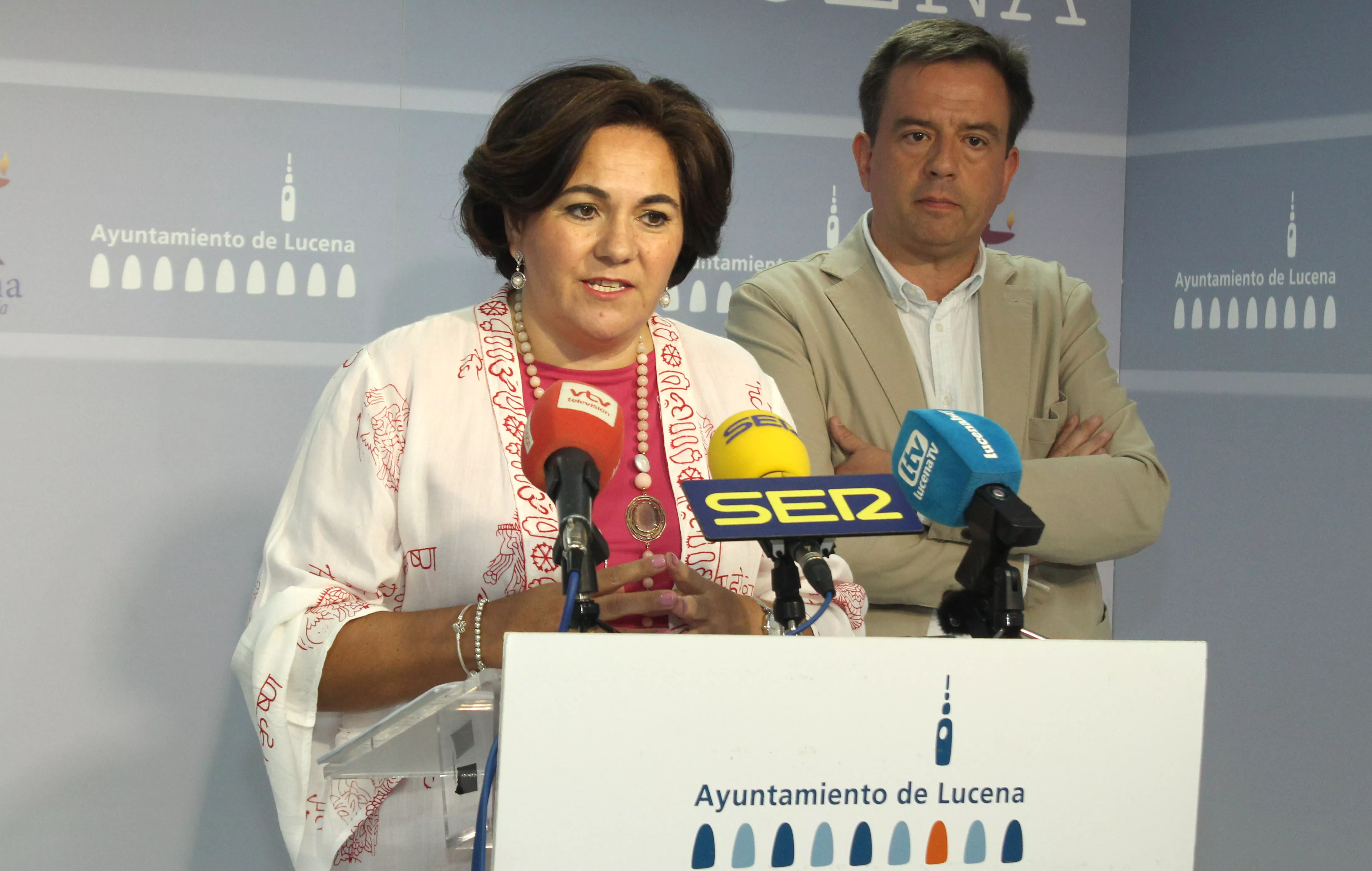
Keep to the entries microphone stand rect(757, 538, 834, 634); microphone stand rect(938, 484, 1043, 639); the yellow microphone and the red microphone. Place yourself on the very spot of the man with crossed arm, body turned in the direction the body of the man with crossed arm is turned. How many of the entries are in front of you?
4

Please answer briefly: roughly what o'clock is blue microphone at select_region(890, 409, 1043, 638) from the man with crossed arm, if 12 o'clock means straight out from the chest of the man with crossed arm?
The blue microphone is roughly at 12 o'clock from the man with crossed arm.

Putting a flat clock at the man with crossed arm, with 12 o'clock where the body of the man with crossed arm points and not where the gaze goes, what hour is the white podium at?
The white podium is roughly at 12 o'clock from the man with crossed arm.

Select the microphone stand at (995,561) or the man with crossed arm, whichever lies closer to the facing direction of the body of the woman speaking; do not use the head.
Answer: the microphone stand

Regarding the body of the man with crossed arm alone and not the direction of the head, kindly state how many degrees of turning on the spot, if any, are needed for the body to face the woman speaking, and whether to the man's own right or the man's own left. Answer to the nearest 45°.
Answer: approximately 45° to the man's own right

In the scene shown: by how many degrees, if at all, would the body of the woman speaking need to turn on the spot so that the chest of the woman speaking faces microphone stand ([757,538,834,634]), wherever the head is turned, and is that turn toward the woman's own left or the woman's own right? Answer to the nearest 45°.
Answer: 0° — they already face it

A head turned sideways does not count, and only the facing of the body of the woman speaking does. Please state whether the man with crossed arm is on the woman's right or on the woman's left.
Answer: on the woman's left

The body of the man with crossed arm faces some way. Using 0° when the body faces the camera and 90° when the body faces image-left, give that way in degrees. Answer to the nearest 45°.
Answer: approximately 0°

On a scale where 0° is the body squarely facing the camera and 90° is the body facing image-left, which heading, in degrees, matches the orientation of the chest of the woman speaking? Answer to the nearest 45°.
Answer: approximately 315°

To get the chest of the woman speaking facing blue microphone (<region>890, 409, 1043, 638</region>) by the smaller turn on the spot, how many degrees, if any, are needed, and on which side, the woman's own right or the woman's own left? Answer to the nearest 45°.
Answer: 0° — they already face it
